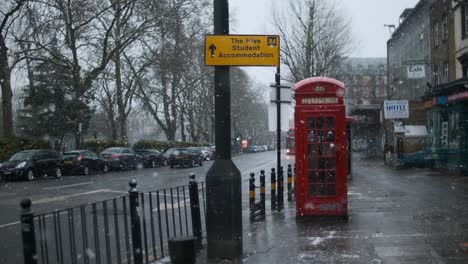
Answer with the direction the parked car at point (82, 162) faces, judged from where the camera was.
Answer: facing away from the viewer and to the right of the viewer

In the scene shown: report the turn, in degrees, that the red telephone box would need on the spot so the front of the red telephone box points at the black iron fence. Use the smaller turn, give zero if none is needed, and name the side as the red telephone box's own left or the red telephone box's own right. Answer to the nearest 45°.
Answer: approximately 45° to the red telephone box's own right

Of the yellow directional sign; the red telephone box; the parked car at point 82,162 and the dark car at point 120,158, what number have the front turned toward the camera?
2

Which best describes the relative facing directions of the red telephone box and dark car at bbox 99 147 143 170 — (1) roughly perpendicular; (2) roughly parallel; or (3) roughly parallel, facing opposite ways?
roughly parallel, facing opposite ways

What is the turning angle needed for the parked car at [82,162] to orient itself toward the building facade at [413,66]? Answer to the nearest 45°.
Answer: approximately 45° to its right

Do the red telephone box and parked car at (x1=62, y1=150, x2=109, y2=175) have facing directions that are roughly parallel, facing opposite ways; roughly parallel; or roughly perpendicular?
roughly parallel, facing opposite ways

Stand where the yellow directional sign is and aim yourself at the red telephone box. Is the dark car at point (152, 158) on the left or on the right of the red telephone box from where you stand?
left

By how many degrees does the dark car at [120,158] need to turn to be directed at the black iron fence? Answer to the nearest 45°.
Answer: approximately 135° to its right

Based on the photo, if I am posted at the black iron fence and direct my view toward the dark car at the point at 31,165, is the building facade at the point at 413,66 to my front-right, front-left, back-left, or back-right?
front-right

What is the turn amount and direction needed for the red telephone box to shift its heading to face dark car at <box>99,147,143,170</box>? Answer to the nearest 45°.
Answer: approximately 135° to its right

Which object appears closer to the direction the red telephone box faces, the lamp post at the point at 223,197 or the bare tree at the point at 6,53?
the lamp post

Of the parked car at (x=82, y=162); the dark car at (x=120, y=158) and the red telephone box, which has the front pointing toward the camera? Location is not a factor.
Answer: the red telephone box

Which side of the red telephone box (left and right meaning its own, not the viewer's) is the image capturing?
front

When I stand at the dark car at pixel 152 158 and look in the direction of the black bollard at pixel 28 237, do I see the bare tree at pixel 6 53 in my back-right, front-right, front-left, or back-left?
front-right
